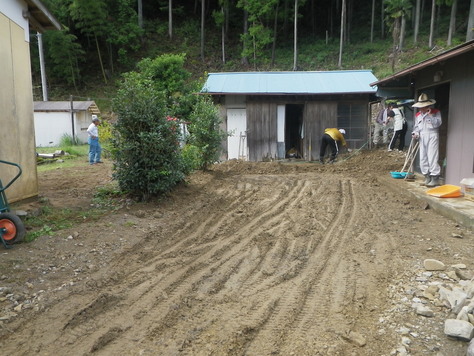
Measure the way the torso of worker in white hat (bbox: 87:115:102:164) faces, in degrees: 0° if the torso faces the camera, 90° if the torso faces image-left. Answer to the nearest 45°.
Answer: approximately 270°

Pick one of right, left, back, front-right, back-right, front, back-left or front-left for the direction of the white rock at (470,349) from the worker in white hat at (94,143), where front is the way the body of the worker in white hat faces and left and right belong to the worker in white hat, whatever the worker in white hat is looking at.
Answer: right

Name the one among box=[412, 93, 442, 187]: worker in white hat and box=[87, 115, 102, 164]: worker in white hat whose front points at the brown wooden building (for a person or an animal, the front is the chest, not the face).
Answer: box=[87, 115, 102, 164]: worker in white hat

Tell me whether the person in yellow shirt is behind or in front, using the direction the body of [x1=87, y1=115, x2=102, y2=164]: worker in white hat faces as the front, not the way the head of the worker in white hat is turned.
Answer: in front

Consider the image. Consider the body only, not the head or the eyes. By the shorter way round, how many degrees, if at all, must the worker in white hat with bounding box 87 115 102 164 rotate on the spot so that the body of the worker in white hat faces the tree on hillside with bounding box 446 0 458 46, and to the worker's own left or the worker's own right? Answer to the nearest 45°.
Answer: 0° — they already face it

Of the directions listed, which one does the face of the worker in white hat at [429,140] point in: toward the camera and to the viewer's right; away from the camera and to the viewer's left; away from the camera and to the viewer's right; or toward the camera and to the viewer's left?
toward the camera and to the viewer's left

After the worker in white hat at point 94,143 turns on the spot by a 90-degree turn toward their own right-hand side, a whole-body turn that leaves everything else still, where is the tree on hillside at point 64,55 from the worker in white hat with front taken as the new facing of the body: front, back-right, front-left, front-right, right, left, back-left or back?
back

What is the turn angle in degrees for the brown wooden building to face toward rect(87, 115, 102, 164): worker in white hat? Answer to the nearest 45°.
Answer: approximately 45° to its right

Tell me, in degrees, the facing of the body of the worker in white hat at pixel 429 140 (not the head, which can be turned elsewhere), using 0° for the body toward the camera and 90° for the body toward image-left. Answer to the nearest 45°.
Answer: approximately 45°

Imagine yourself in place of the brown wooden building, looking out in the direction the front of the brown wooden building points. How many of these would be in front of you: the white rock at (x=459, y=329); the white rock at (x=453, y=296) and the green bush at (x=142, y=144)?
3

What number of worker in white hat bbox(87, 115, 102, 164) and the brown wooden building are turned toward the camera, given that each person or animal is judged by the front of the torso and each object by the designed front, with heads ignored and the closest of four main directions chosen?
1

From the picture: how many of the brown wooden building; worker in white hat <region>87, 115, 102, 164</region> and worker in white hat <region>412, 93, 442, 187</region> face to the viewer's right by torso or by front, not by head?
1

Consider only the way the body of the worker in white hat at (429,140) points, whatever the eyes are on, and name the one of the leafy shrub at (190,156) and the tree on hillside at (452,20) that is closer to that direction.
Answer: the leafy shrub

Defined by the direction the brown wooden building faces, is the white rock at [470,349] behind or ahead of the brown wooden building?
ahead

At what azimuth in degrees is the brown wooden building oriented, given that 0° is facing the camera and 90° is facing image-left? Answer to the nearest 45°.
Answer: approximately 0°
